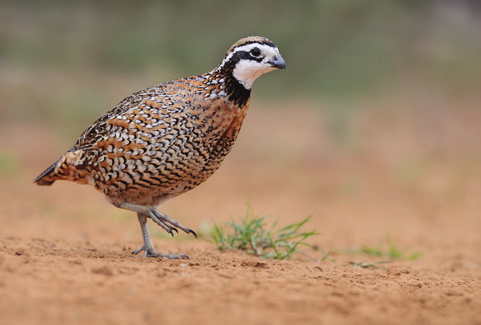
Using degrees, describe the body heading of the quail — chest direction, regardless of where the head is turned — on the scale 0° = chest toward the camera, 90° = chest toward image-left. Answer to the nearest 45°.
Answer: approximately 270°
